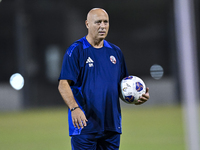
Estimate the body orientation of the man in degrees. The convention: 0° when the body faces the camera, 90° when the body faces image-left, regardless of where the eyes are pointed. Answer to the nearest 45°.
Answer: approximately 315°
